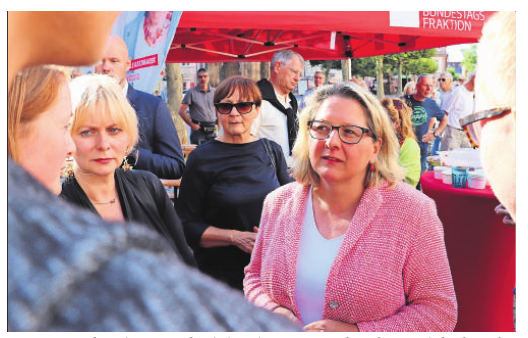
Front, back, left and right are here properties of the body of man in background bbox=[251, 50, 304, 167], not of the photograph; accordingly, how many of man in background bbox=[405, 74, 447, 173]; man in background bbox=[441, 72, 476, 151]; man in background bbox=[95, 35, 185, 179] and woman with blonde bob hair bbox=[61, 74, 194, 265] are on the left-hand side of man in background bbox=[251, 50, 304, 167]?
2

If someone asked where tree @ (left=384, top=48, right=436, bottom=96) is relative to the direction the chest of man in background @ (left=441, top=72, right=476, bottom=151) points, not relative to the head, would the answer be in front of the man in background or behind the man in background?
behind

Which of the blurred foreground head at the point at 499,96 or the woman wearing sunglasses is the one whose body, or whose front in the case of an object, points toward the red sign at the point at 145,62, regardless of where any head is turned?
the blurred foreground head

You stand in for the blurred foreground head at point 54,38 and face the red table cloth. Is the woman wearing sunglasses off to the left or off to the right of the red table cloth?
left

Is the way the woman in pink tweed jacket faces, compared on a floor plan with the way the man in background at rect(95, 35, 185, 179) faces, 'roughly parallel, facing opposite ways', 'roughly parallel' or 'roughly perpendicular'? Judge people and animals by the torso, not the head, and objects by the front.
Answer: roughly parallel

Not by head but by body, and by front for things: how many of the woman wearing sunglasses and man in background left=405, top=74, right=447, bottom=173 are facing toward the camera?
2

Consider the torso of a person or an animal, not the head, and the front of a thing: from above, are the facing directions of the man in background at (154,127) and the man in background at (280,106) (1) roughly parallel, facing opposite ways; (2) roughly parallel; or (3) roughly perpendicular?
roughly perpendicular

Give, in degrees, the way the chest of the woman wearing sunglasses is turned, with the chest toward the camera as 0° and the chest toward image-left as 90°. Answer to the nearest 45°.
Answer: approximately 0°

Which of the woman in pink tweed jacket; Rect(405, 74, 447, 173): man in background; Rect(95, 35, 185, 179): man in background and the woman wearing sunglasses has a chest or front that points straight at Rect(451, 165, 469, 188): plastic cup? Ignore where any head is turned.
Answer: Rect(405, 74, 447, 173): man in background

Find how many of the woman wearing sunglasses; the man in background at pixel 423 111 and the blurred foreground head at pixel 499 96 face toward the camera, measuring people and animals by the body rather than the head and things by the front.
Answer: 2

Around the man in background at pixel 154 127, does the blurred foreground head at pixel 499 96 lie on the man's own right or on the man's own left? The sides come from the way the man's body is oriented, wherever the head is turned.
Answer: on the man's own left

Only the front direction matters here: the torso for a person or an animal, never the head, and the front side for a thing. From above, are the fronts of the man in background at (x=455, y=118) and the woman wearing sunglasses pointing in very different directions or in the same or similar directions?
same or similar directions

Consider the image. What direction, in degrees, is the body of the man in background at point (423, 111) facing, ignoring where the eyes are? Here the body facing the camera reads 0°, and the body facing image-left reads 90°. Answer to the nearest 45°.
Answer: approximately 0°

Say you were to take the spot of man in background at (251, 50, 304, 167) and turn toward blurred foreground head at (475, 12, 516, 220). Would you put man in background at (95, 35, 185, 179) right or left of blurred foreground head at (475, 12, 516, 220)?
right

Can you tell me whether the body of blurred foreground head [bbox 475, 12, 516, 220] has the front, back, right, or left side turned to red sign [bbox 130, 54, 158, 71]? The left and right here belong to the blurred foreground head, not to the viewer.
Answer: front

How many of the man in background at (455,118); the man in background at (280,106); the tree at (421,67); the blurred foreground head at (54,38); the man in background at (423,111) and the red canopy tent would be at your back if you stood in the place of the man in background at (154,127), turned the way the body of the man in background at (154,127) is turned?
5

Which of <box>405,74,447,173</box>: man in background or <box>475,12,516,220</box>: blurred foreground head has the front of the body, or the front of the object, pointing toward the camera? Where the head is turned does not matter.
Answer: the man in background

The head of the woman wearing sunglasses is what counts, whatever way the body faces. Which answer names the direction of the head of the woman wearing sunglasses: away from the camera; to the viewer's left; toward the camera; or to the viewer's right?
toward the camera
